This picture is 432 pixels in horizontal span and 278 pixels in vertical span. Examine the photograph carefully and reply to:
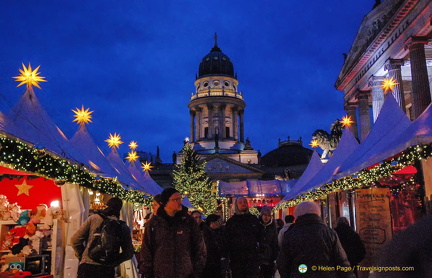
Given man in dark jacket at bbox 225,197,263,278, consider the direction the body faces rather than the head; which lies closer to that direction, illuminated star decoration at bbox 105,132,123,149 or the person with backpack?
the person with backpack

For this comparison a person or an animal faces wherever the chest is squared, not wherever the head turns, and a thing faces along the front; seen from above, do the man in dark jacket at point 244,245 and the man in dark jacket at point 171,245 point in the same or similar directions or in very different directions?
same or similar directions

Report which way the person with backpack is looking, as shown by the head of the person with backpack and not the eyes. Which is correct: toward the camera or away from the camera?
away from the camera

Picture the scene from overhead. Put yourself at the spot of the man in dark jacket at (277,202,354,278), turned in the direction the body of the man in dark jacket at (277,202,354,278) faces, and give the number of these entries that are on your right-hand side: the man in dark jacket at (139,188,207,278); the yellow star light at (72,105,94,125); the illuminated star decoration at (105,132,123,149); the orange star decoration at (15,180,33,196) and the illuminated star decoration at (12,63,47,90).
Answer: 0

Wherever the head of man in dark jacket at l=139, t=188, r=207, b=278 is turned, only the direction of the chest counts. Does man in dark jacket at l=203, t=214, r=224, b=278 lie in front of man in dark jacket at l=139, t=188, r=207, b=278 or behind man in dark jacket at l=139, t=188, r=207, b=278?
behind

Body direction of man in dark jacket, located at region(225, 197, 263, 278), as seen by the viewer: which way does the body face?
toward the camera

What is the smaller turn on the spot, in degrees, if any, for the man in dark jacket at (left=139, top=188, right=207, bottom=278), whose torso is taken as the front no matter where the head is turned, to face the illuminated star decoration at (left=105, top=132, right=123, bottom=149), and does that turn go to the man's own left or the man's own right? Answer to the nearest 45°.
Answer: approximately 180°

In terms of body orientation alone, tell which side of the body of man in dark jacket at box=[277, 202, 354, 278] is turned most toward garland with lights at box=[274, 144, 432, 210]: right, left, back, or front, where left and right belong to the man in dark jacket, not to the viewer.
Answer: front

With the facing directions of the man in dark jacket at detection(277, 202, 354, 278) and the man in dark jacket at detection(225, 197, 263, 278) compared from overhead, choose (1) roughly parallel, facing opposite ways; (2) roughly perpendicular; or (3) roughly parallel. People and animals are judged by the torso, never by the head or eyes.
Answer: roughly parallel, facing opposite ways

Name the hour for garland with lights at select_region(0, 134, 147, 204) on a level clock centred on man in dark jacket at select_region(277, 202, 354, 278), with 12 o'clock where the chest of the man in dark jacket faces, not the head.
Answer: The garland with lights is roughly at 10 o'clock from the man in dark jacket.

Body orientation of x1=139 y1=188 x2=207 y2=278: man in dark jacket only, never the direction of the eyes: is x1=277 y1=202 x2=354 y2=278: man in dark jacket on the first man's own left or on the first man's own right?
on the first man's own left

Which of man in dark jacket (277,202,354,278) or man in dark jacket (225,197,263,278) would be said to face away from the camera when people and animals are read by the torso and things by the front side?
man in dark jacket (277,202,354,278)

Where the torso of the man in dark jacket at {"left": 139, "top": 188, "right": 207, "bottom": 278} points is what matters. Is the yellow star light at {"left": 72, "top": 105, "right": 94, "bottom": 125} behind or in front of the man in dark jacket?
behind

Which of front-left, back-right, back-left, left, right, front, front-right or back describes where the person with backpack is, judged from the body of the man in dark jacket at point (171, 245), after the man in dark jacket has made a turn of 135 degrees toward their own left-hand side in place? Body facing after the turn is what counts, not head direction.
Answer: left

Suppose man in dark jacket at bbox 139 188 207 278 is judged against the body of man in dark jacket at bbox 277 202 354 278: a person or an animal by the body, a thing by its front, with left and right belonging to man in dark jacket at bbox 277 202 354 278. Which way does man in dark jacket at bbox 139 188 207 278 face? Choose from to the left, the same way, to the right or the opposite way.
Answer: the opposite way

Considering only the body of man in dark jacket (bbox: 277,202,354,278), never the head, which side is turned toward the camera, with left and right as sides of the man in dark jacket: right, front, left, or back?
back

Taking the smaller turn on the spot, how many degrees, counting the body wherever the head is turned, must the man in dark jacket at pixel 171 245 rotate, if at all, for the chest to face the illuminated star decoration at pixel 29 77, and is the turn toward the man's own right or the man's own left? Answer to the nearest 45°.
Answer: approximately 135° to the man's own right
